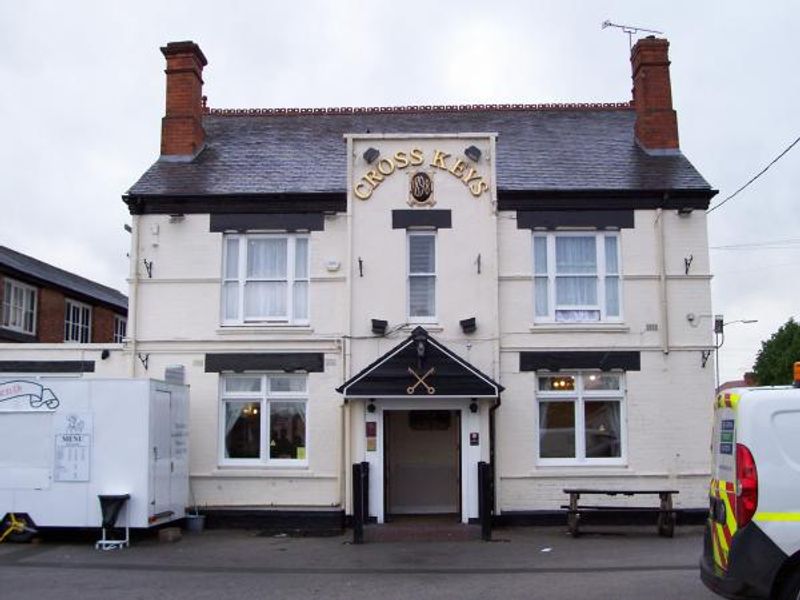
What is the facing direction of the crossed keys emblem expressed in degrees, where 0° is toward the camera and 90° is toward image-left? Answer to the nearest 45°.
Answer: approximately 0°

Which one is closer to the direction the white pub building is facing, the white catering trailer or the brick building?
the white catering trailer

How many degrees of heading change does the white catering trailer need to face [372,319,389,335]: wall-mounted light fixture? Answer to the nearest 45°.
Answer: approximately 180°

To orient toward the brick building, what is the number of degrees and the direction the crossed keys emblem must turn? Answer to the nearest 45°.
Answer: approximately 135° to its right

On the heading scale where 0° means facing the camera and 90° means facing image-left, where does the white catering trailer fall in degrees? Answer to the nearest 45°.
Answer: approximately 90°

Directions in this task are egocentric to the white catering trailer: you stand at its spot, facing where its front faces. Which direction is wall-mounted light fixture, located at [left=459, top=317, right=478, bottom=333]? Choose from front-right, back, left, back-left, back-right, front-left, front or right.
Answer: back

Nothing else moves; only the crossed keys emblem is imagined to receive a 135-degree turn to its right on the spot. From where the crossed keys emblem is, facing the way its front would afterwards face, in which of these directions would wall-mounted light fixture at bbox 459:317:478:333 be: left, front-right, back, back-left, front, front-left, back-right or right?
right

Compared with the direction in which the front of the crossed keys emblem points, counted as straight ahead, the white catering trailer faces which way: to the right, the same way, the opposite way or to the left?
to the right

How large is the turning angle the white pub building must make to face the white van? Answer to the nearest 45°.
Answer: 0° — it already faces it

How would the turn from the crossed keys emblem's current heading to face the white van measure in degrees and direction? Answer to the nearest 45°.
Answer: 0° — it already faces it
